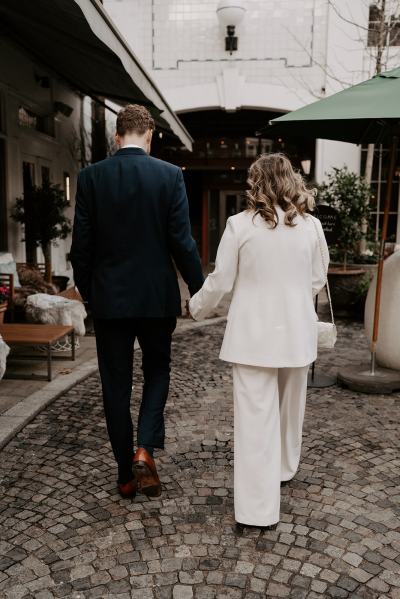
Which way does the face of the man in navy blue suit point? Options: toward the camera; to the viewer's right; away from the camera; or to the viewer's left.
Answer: away from the camera

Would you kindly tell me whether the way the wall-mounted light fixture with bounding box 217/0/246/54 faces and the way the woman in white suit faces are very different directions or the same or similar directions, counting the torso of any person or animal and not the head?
very different directions

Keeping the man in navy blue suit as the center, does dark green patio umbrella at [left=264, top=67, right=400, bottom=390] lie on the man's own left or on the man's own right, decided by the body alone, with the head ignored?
on the man's own right

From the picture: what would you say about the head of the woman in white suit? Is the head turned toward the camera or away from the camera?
away from the camera

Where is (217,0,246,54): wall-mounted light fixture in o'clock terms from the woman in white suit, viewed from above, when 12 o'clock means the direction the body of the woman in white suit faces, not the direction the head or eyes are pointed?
The wall-mounted light fixture is roughly at 12 o'clock from the woman in white suit.

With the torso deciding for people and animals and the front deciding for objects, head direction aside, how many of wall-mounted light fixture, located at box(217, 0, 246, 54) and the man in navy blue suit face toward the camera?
1

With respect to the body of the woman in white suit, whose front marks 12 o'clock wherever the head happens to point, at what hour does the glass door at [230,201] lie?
The glass door is roughly at 12 o'clock from the woman in white suit.

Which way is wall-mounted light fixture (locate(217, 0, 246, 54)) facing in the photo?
toward the camera

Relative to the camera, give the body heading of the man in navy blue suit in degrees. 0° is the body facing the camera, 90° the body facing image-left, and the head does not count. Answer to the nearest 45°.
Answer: approximately 180°

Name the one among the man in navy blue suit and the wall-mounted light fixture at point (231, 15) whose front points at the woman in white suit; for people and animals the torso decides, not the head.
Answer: the wall-mounted light fixture

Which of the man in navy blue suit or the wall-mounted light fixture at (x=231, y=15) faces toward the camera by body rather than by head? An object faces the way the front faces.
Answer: the wall-mounted light fixture

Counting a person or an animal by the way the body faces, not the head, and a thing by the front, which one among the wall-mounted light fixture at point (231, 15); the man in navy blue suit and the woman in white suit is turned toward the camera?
the wall-mounted light fixture

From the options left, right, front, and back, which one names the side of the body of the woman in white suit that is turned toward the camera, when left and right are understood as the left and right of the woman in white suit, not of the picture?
back

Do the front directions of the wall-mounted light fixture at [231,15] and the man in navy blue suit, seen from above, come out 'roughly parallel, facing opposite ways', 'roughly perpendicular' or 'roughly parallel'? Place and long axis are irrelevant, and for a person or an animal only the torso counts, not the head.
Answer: roughly parallel, facing opposite ways

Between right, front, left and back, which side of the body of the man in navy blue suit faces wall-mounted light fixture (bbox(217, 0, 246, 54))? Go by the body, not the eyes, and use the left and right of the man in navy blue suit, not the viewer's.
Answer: front

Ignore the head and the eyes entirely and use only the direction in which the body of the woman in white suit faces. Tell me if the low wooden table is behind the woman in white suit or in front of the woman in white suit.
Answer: in front

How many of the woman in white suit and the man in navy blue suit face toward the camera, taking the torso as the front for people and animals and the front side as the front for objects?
0
